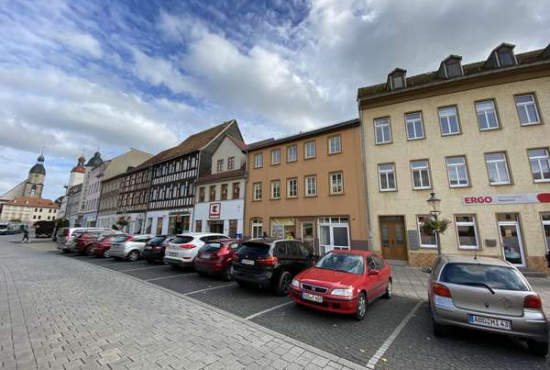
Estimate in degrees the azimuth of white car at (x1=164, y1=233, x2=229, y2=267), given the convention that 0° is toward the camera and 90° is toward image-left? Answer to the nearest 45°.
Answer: approximately 225°

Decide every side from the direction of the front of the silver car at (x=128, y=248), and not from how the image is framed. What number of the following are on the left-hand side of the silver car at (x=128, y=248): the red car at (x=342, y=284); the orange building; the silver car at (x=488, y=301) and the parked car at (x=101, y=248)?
1

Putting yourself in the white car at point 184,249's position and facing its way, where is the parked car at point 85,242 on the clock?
The parked car is roughly at 9 o'clock from the white car.

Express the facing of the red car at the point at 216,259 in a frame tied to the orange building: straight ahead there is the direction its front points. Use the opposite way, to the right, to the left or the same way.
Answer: the opposite way

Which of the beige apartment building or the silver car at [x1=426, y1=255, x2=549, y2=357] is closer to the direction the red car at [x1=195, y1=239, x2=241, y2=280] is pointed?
the beige apartment building

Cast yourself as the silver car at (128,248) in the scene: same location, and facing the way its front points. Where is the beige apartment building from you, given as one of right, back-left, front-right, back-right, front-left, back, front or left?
right

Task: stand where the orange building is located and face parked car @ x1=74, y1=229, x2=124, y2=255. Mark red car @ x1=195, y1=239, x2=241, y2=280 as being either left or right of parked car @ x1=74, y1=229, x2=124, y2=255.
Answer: left

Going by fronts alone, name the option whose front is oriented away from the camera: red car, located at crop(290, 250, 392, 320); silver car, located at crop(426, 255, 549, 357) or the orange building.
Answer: the silver car

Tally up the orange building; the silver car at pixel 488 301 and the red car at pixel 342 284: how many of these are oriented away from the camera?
1

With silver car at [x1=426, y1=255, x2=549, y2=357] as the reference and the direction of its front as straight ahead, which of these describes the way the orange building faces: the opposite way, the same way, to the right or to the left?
the opposite way

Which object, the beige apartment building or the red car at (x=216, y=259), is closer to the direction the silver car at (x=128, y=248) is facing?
the beige apartment building

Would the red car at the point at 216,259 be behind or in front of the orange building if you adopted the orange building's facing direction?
in front

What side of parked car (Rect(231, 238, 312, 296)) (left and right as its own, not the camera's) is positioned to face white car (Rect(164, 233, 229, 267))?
left

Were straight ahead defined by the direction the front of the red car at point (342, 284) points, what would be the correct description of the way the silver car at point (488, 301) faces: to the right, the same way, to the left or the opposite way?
the opposite way

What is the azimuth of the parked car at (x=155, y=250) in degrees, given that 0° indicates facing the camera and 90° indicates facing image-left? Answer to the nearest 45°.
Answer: approximately 225°

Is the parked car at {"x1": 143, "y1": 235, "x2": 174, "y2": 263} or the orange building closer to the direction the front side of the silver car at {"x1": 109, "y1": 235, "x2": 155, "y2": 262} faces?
the orange building

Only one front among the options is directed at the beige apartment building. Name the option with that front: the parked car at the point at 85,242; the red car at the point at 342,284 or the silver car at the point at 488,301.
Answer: the silver car

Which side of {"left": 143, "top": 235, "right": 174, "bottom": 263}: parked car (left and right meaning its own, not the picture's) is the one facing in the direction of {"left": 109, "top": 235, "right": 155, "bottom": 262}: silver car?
left

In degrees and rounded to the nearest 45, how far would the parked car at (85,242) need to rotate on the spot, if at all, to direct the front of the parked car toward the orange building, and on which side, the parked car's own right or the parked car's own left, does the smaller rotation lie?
approximately 90° to the parked car's own right

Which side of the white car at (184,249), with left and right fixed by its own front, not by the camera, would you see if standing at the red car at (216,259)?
right

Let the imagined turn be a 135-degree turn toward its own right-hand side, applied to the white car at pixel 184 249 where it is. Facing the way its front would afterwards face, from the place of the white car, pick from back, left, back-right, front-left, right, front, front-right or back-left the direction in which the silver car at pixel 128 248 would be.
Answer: back-right

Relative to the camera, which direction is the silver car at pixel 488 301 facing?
away from the camera
